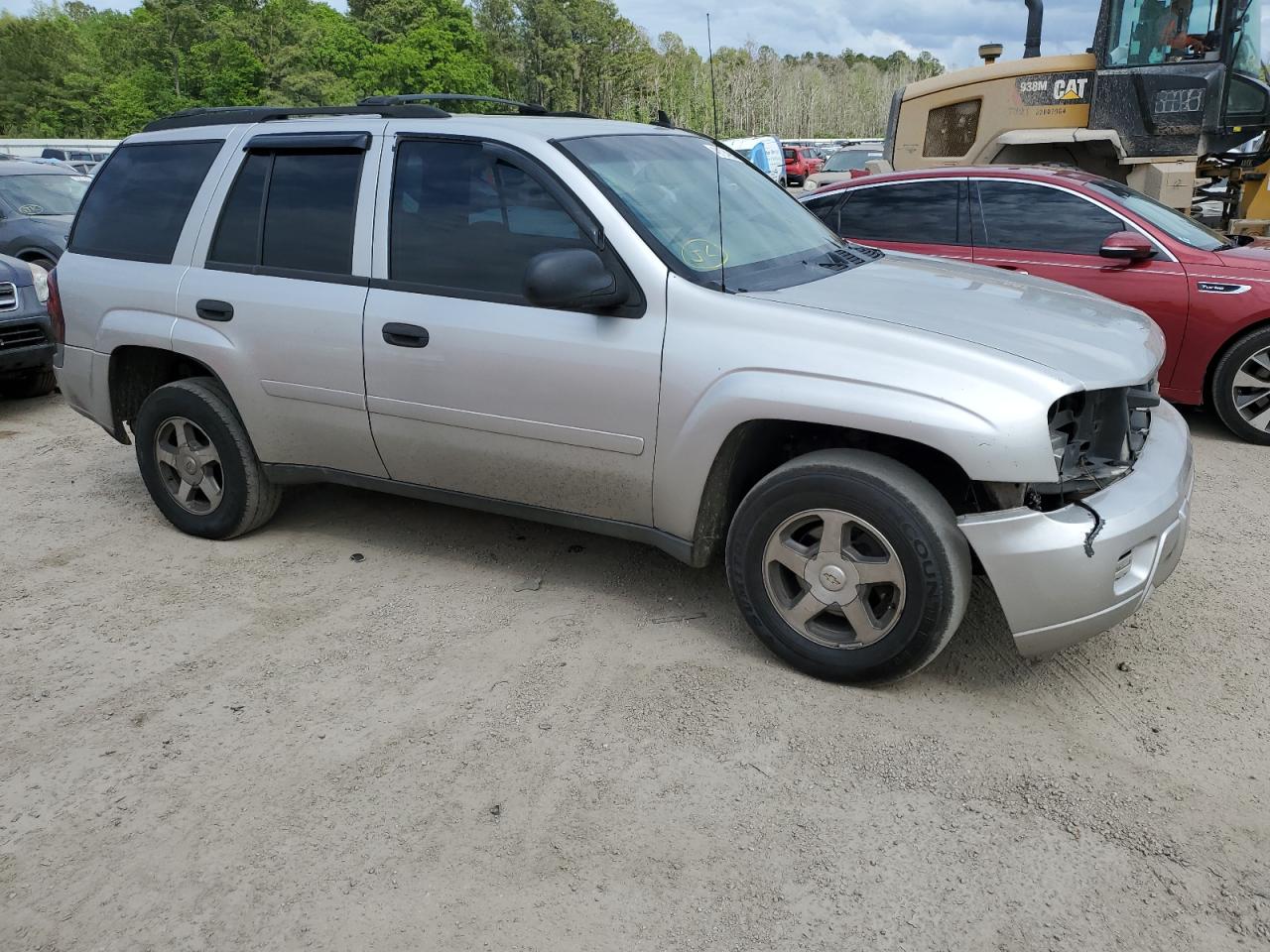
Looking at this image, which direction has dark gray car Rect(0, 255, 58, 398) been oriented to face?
toward the camera

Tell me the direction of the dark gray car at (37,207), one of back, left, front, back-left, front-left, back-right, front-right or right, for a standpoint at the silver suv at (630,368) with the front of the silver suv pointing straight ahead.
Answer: back

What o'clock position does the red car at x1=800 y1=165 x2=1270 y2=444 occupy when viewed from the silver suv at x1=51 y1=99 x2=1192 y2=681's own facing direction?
The red car is roughly at 9 o'clock from the silver suv.

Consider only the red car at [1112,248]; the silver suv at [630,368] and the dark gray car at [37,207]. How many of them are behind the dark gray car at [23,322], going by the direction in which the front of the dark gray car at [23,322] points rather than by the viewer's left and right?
1

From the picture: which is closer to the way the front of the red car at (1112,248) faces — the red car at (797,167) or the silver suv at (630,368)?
the silver suv

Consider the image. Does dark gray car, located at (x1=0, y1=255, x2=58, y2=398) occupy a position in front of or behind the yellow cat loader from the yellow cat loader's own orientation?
behind

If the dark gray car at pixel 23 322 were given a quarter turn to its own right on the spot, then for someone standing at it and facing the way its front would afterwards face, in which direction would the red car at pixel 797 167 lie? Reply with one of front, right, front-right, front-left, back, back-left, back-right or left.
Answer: back-right

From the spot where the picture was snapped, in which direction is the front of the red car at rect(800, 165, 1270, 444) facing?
facing the viewer and to the right of the viewer

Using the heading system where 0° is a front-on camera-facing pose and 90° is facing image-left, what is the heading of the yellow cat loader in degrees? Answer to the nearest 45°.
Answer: approximately 270°

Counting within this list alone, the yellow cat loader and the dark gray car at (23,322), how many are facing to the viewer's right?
1

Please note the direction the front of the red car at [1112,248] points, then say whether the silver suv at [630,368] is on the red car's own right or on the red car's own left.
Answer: on the red car's own right

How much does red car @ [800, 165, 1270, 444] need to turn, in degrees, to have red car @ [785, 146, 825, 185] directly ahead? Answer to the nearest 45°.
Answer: approximately 135° to its left
